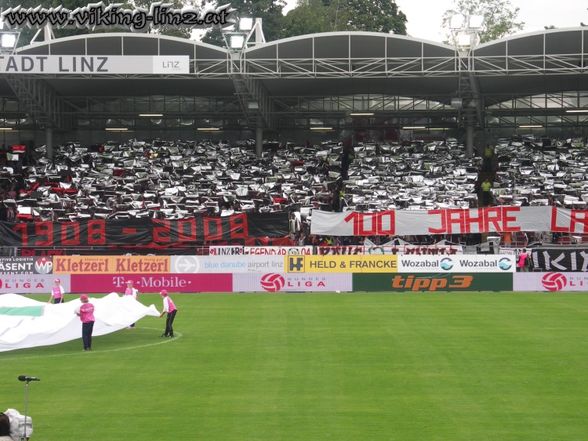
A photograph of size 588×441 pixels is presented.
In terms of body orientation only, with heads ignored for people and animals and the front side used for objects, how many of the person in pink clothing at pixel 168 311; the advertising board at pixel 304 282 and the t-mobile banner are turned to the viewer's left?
1

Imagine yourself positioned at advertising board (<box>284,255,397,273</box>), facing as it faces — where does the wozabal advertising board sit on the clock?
The wozabal advertising board is roughly at 9 o'clock from the advertising board.

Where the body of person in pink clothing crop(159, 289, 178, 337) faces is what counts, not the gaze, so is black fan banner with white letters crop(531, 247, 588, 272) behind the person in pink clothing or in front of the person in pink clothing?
behind

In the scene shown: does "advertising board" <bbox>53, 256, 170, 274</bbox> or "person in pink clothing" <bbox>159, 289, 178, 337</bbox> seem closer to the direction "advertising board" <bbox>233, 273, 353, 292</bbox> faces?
the person in pink clothing

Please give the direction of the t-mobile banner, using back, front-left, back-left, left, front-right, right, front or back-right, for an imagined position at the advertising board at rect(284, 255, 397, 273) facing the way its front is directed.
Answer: right

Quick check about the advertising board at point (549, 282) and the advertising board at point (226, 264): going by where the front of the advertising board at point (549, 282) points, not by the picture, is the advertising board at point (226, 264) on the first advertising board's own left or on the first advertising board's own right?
on the first advertising board's own right

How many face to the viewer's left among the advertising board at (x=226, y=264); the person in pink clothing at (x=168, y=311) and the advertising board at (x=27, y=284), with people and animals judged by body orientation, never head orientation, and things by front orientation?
1

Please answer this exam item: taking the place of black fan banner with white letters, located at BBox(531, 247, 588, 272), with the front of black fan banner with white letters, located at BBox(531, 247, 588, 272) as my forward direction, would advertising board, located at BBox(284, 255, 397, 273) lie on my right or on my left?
on my right

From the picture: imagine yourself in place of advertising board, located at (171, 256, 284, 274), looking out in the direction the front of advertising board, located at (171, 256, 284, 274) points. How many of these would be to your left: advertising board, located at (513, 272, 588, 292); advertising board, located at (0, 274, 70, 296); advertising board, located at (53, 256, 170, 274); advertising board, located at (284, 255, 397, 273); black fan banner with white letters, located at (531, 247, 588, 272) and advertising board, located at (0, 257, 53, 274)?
3

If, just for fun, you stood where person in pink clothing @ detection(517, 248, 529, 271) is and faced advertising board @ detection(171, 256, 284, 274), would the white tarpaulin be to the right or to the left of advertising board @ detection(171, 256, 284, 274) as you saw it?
left

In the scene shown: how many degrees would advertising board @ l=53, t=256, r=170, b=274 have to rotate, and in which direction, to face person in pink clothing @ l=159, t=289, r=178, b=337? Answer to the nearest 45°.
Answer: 0° — it already faces them

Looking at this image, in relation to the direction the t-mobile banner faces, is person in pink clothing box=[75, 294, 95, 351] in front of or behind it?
in front

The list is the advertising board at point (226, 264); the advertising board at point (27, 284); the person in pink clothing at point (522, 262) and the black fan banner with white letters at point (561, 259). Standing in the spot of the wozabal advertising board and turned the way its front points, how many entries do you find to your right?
2
